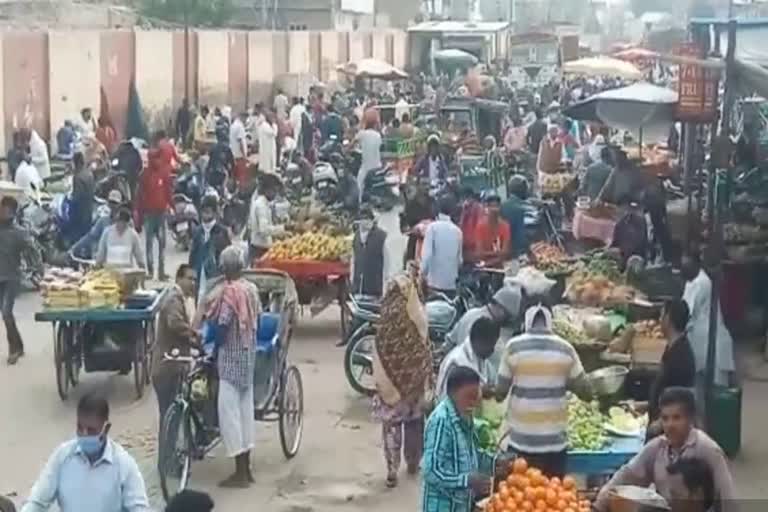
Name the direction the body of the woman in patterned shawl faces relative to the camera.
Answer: away from the camera

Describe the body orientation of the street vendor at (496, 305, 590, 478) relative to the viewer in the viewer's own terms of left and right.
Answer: facing away from the viewer

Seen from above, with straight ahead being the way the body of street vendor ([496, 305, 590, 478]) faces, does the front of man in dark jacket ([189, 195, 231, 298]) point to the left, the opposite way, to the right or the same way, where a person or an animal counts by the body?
the opposite way

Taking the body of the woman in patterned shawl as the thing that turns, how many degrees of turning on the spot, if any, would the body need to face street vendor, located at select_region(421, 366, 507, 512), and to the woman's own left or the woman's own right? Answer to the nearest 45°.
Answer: approximately 180°

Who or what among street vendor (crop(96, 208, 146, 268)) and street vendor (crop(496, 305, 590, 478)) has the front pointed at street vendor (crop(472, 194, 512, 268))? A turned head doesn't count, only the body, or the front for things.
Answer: street vendor (crop(496, 305, 590, 478))

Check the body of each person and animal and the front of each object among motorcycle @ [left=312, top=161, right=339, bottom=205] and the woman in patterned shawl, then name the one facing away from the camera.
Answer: the woman in patterned shawl

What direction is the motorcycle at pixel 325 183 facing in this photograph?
toward the camera

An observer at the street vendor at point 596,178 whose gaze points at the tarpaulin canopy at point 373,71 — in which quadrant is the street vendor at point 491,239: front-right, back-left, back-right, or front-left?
back-left

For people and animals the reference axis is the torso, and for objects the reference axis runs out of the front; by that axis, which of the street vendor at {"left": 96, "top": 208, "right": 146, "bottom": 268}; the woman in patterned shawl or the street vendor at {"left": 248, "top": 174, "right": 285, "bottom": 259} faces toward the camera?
the street vendor at {"left": 96, "top": 208, "right": 146, "bottom": 268}
